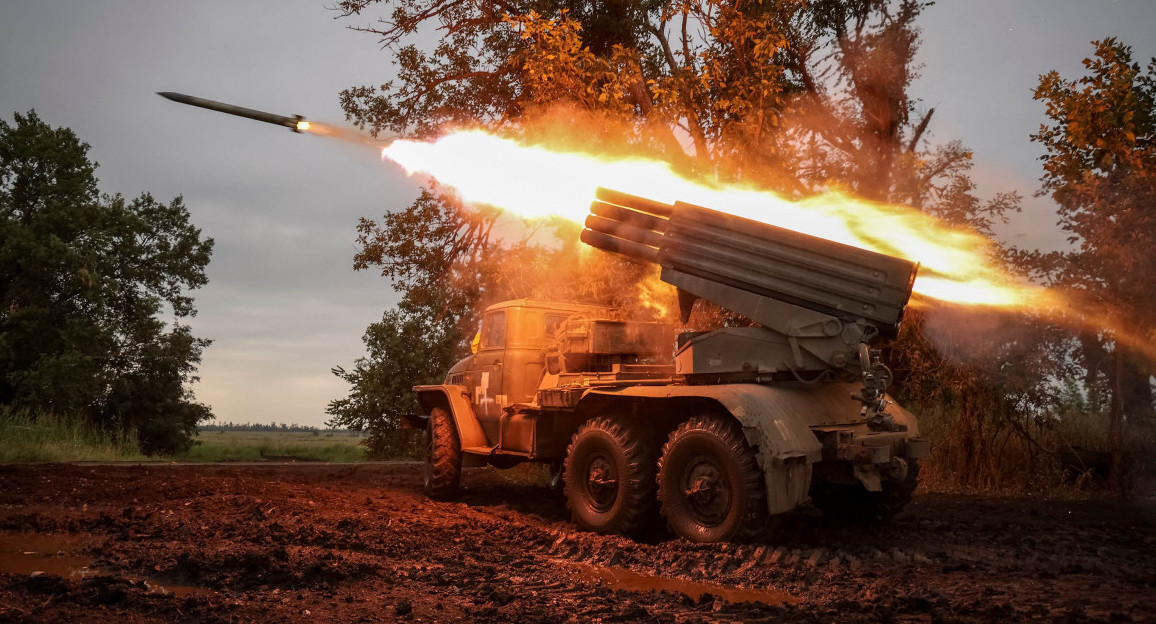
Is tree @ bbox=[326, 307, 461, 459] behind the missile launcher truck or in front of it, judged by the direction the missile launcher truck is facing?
in front

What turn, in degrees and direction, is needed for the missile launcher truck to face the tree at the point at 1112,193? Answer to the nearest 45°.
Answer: approximately 90° to its right

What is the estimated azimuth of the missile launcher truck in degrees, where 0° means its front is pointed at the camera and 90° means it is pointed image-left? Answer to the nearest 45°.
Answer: approximately 135°
